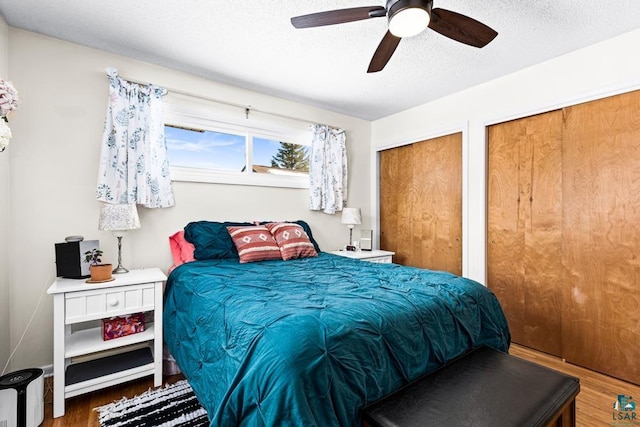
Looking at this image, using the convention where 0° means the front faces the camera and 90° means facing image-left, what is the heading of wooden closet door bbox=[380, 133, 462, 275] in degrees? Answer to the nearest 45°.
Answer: approximately 45°

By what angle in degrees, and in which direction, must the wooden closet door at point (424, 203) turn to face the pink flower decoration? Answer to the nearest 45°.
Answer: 0° — it already faces it

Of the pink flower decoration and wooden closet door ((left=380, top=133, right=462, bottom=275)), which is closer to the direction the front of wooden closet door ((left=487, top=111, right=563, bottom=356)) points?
the pink flower decoration

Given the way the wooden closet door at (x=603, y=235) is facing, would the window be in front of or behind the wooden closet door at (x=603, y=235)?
in front

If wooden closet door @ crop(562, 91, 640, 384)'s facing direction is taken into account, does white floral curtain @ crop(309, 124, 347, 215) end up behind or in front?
in front

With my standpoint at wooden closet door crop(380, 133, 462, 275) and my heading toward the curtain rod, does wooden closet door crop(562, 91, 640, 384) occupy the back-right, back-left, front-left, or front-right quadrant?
back-left

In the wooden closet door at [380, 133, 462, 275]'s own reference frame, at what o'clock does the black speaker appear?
The black speaker is roughly at 12 o'clock from the wooden closet door.

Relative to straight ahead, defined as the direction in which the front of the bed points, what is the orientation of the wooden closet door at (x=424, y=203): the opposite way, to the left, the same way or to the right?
to the right

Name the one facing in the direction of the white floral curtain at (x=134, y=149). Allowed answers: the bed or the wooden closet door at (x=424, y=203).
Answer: the wooden closet door

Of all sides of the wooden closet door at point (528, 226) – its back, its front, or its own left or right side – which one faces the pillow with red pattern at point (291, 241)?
front

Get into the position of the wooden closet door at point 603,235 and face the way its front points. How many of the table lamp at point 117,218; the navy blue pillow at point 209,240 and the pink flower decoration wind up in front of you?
3

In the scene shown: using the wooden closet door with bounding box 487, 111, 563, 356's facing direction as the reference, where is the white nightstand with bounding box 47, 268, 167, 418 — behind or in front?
in front

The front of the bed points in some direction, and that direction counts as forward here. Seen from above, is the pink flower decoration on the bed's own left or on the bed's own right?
on the bed's own right

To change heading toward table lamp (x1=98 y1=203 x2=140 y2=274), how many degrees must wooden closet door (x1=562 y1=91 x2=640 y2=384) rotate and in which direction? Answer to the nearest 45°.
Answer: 0° — it already faces it
